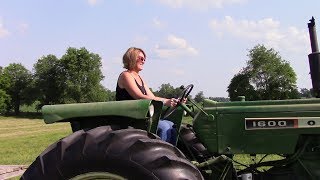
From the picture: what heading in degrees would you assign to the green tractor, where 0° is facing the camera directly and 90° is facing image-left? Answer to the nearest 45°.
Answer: approximately 270°

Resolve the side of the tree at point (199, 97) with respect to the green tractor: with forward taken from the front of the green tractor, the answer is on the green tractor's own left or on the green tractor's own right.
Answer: on the green tractor's own left
